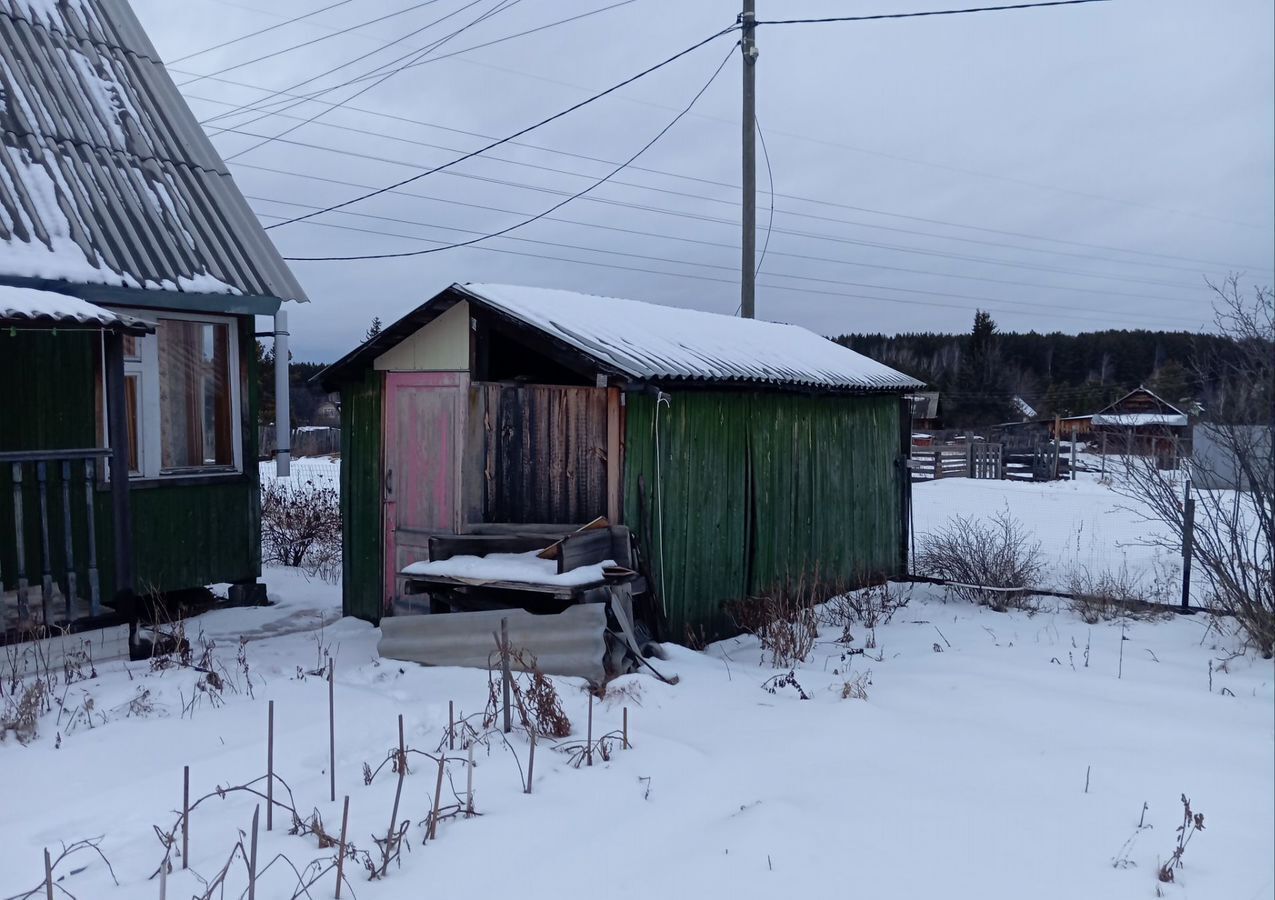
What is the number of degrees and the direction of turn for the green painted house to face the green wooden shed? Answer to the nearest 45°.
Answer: approximately 45° to its left

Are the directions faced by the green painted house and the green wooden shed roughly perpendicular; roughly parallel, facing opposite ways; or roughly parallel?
roughly perpendicular

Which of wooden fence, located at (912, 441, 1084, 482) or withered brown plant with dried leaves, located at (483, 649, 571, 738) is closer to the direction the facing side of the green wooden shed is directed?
the withered brown plant with dried leaves

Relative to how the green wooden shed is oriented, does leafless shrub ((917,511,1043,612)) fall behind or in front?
behind

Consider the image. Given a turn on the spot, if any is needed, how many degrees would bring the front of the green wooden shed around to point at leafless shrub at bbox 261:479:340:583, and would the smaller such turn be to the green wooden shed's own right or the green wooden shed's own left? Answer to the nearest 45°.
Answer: approximately 90° to the green wooden shed's own right

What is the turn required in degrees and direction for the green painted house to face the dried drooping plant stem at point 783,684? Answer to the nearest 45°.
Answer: approximately 45° to its left

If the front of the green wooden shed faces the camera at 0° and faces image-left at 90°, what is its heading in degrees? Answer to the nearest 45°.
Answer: approximately 45°

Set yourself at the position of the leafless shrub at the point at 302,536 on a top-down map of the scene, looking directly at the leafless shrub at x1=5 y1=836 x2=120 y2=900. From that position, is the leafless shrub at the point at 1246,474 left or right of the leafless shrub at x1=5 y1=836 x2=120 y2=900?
left
